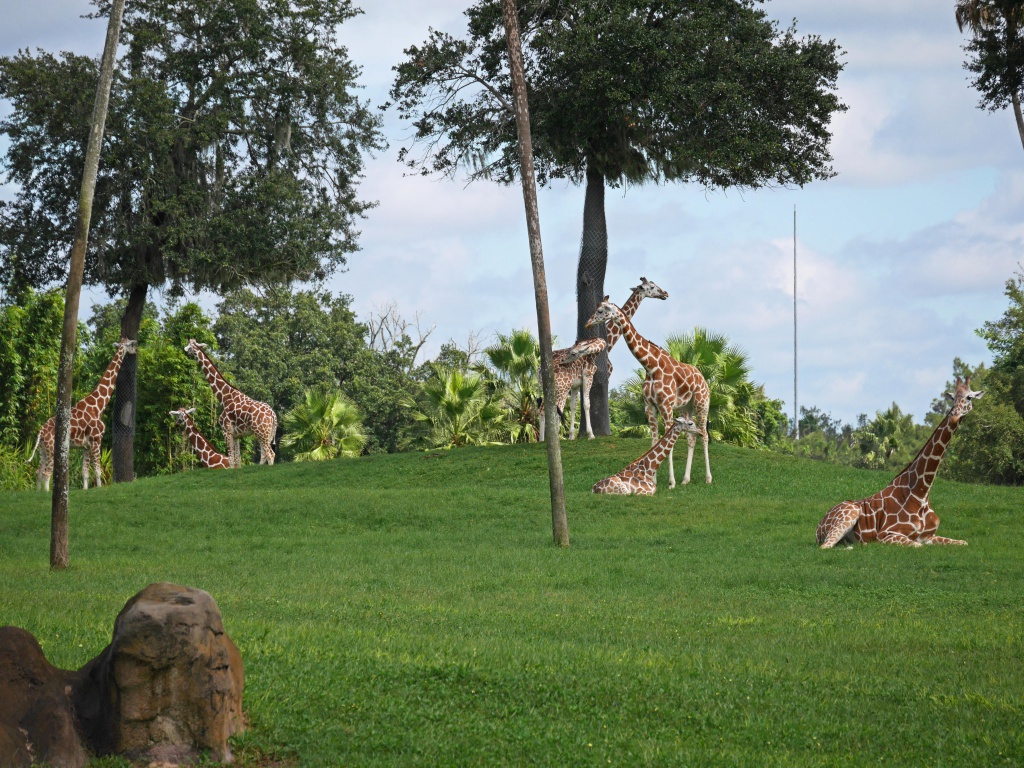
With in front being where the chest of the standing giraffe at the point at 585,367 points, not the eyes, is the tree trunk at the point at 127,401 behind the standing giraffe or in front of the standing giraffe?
behind

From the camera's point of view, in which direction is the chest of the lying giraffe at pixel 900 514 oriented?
to the viewer's right

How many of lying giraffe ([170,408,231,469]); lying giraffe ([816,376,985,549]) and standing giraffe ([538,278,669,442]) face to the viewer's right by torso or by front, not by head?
2

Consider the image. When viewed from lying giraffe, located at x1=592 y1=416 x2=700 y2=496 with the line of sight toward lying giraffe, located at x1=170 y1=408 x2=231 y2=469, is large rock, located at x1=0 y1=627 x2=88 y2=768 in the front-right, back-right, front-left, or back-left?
back-left

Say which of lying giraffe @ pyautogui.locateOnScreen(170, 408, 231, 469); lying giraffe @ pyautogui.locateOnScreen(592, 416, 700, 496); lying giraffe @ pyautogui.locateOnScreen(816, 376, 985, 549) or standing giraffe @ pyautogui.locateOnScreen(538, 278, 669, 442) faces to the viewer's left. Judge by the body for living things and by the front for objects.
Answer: lying giraffe @ pyautogui.locateOnScreen(170, 408, 231, 469)

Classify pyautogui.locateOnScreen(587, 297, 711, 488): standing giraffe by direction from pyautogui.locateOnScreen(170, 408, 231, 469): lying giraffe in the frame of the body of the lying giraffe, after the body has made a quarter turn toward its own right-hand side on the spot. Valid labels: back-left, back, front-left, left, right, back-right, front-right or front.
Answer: back-right

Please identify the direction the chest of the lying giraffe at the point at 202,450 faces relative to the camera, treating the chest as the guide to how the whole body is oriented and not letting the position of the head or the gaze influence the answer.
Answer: to the viewer's left

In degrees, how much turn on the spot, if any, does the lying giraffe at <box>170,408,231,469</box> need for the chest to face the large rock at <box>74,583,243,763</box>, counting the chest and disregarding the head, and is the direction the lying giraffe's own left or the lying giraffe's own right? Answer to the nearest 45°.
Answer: approximately 90° to the lying giraffe's own left

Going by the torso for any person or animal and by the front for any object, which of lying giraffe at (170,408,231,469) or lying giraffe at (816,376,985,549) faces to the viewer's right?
lying giraffe at (816,376,985,549)

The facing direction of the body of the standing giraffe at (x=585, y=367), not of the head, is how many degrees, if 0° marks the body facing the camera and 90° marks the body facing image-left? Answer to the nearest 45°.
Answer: approximately 270°

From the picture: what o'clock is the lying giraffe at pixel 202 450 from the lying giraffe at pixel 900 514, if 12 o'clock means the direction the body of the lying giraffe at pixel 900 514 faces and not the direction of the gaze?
the lying giraffe at pixel 202 450 is roughly at 7 o'clock from the lying giraffe at pixel 900 514.

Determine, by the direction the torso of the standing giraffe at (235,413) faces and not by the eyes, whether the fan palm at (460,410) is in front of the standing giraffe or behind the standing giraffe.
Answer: behind

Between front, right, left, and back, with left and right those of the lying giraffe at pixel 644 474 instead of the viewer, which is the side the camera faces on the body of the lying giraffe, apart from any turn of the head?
right

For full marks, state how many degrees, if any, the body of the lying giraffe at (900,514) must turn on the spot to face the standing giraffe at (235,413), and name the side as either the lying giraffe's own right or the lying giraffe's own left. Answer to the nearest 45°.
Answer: approximately 135° to the lying giraffe's own left

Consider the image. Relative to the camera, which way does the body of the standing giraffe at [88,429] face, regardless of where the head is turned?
to the viewer's right

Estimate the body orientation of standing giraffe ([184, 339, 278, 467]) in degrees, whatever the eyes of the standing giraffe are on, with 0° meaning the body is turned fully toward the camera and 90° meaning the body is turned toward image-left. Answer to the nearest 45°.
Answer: approximately 90°

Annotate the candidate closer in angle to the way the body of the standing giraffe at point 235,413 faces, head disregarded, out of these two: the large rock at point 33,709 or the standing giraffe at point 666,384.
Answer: the large rock
